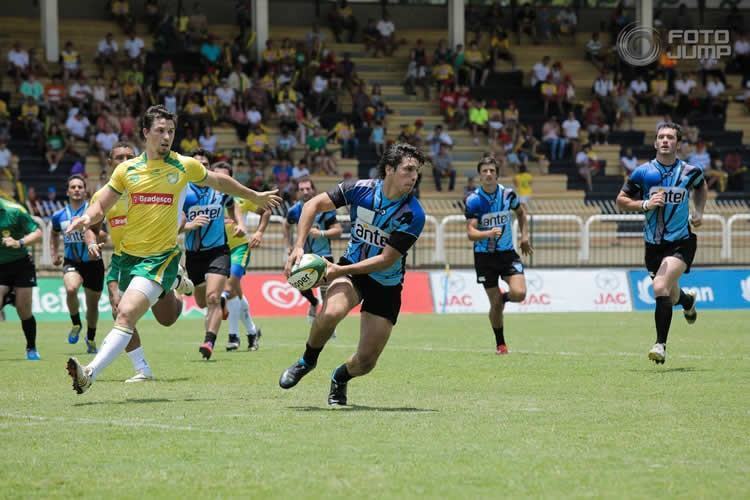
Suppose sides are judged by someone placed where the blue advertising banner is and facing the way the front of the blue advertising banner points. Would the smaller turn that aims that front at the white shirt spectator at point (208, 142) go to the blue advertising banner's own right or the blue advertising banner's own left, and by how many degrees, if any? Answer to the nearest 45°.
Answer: approximately 90° to the blue advertising banner's own right

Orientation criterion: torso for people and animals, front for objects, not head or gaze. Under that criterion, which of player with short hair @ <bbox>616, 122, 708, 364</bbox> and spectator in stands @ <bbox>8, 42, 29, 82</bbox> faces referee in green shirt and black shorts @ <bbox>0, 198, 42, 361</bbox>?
the spectator in stands

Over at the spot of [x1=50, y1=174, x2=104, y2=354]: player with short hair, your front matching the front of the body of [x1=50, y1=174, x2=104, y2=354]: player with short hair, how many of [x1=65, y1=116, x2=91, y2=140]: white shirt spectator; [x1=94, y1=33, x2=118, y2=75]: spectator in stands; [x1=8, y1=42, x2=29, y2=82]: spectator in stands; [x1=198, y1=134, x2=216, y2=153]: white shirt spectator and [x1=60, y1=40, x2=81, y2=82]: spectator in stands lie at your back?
5

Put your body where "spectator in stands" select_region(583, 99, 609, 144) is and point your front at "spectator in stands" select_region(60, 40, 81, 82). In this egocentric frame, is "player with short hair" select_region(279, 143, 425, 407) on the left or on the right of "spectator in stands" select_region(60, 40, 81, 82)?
left

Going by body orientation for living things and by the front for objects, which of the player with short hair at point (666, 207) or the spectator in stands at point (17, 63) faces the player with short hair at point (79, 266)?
the spectator in stands

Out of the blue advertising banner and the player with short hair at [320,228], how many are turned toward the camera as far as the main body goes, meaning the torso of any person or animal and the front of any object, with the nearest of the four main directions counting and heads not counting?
2

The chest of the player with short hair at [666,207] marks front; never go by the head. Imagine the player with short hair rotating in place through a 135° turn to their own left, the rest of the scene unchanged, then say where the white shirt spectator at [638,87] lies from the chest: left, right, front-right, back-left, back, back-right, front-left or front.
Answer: front-left

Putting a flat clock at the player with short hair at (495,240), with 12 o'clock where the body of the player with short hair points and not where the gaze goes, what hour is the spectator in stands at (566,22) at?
The spectator in stands is roughly at 6 o'clock from the player with short hair.

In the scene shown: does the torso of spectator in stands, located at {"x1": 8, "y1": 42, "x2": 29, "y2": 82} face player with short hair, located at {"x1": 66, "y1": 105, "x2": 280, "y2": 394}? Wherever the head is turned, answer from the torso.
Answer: yes

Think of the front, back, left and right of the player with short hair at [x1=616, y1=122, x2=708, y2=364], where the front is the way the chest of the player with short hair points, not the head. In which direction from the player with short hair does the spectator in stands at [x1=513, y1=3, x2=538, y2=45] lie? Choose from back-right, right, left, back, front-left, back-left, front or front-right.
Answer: back

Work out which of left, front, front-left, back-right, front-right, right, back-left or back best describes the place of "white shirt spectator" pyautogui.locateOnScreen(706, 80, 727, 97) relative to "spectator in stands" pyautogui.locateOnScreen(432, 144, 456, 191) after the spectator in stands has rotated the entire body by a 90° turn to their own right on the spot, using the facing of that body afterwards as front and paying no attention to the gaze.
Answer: back-right
